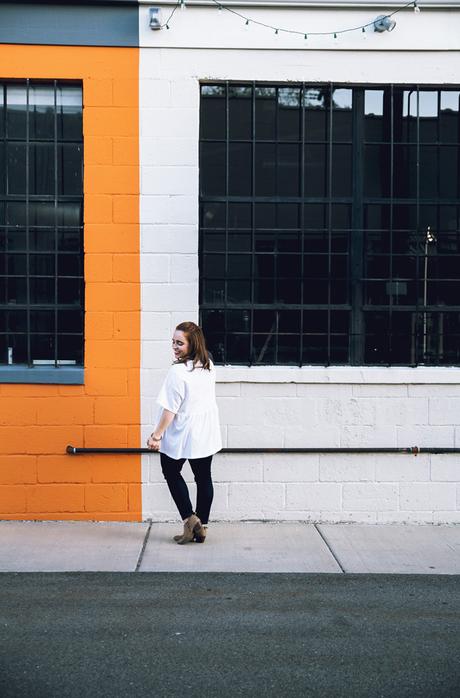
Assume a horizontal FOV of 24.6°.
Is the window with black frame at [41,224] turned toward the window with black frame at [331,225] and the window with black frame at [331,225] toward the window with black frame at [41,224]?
no

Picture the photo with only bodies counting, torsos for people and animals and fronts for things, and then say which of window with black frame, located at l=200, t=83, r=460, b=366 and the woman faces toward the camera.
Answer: the window with black frame

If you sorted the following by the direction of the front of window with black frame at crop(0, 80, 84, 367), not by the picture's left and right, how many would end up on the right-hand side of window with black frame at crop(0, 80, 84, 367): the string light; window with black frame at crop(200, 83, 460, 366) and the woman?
0

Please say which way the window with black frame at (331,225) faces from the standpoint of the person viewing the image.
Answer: facing the viewer

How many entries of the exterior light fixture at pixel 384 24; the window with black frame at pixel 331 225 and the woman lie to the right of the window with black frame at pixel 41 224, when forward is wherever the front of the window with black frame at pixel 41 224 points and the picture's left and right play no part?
0

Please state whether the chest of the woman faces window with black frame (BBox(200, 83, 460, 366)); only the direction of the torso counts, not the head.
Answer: no

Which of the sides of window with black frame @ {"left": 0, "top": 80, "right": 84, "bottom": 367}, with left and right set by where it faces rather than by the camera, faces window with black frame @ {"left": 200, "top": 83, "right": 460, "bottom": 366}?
left

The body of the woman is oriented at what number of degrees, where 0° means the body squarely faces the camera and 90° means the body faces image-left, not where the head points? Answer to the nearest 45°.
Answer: approximately 135°

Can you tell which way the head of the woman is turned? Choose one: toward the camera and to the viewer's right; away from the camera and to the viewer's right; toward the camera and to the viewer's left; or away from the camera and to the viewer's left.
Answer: toward the camera and to the viewer's left

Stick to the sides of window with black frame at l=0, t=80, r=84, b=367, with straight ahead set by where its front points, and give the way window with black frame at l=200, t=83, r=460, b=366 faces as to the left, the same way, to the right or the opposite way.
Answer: the same way

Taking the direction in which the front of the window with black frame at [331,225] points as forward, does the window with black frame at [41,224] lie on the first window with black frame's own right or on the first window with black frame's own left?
on the first window with black frame's own right

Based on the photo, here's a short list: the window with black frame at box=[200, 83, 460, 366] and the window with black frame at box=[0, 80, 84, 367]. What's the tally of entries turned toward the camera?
2

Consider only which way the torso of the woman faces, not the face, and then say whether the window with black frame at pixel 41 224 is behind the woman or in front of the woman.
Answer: in front

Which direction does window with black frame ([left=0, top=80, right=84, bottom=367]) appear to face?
toward the camera
